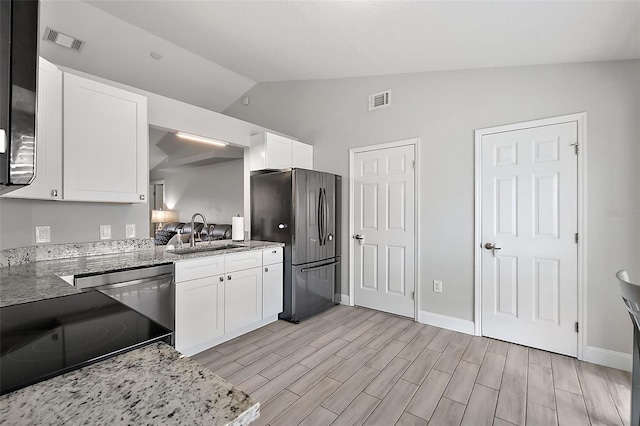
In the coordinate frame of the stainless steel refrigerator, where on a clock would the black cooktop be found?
The black cooktop is roughly at 2 o'clock from the stainless steel refrigerator.

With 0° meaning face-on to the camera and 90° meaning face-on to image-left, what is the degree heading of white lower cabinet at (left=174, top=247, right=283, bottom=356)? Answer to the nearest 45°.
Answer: approximately 315°

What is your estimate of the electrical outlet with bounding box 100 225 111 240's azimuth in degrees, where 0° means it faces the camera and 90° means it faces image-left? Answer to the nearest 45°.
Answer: approximately 0°

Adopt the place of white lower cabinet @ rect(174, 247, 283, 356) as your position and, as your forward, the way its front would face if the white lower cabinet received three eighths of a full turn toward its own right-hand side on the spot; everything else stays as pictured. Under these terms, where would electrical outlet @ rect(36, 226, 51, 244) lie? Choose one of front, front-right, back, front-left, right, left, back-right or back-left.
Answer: front

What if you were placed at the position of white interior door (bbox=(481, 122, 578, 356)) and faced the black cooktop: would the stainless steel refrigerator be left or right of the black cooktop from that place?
right

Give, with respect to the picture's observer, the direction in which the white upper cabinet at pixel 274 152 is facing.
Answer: facing the viewer and to the right of the viewer

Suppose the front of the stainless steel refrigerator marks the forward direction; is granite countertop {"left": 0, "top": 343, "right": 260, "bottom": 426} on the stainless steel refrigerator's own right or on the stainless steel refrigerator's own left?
on the stainless steel refrigerator's own right

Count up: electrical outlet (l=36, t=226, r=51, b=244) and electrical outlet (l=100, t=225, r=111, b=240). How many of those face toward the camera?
2

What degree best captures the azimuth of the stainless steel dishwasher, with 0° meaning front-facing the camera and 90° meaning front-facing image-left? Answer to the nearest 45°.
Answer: approximately 315°
